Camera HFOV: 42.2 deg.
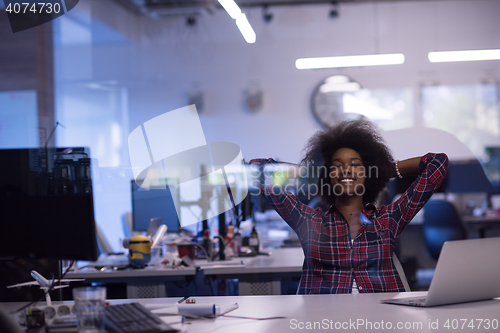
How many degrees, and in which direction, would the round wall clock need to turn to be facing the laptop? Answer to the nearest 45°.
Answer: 0° — it already faces it

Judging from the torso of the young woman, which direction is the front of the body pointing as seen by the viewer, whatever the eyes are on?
toward the camera

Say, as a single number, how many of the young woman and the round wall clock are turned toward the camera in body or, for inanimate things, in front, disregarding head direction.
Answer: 2

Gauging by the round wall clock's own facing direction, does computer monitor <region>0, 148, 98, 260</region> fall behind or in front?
in front

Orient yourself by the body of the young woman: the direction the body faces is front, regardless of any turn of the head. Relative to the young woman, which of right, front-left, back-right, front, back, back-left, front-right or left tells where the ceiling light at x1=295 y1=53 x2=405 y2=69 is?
back

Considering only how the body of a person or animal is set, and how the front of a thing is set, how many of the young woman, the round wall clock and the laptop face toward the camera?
2

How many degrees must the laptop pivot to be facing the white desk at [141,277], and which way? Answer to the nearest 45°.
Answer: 0° — it already faces it

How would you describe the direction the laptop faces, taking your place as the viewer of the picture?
facing away from the viewer and to the left of the viewer

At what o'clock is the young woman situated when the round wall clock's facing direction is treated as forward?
The young woman is roughly at 12 o'clock from the round wall clock.

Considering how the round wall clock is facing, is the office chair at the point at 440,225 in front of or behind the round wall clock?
in front

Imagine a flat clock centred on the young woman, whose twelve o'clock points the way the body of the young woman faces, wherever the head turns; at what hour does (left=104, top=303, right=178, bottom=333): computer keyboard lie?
The computer keyboard is roughly at 1 o'clock from the young woman.
